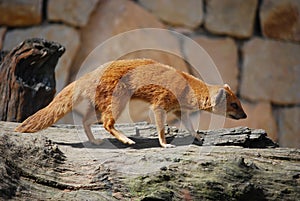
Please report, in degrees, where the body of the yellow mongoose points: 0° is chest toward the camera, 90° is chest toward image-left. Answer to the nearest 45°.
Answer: approximately 270°

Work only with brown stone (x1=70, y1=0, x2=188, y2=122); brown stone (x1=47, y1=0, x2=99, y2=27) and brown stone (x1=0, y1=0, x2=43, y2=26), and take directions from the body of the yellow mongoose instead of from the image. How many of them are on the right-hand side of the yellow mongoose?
0

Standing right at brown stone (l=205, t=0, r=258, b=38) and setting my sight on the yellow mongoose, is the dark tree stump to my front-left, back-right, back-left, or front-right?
front-right

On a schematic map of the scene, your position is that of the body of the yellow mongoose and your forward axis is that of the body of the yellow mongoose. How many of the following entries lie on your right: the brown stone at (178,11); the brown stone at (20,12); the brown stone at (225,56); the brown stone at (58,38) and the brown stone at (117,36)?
0

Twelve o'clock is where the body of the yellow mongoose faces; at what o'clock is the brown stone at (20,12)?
The brown stone is roughly at 8 o'clock from the yellow mongoose.

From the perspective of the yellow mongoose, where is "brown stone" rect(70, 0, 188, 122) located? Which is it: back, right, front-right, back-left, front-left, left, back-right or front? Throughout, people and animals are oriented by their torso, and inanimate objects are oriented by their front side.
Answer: left

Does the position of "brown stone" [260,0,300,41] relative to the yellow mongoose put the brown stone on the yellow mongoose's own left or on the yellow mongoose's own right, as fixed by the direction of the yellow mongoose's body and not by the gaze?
on the yellow mongoose's own left

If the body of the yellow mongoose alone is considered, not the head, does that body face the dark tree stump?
no

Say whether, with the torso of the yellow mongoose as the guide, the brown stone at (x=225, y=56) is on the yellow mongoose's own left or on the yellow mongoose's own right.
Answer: on the yellow mongoose's own left

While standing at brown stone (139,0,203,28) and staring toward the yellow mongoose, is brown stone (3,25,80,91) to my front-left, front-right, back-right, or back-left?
front-right

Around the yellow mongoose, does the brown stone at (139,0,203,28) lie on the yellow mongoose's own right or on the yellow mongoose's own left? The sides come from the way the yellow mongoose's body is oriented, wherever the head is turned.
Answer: on the yellow mongoose's own left

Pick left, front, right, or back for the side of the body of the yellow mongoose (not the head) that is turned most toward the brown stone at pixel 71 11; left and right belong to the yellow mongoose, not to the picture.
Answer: left

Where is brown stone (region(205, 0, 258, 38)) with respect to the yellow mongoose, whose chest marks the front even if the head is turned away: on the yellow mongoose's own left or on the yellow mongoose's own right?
on the yellow mongoose's own left

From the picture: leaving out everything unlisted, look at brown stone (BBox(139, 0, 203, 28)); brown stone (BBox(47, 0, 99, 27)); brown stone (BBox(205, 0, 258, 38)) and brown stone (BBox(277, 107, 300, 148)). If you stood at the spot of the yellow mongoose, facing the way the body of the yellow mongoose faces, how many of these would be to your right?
0
